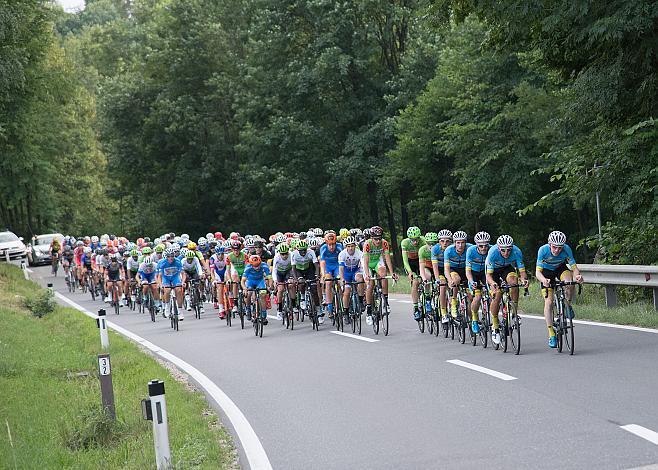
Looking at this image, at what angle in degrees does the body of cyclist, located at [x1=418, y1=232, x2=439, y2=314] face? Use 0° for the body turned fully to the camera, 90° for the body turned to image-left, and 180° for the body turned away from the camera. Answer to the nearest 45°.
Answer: approximately 315°

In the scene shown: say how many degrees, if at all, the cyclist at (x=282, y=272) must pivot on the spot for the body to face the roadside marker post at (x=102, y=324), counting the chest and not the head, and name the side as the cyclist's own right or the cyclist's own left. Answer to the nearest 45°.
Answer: approximately 45° to the cyclist's own right

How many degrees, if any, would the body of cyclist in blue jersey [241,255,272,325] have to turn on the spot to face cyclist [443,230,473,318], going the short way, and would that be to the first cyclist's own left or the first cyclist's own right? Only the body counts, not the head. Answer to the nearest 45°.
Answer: approximately 45° to the first cyclist's own left

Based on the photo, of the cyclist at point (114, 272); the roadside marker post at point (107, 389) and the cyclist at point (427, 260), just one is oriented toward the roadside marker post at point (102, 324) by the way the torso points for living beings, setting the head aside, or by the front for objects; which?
the cyclist at point (114, 272)

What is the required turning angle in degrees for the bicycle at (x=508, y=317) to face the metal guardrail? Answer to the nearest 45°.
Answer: approximately 135° to its left

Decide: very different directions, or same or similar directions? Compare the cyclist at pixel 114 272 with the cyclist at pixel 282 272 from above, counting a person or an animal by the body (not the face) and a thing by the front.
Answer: same or similar directions

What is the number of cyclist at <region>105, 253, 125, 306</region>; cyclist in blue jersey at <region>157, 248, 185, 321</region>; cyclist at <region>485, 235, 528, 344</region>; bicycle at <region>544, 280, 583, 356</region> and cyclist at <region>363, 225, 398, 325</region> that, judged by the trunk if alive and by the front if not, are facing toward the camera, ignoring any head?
5

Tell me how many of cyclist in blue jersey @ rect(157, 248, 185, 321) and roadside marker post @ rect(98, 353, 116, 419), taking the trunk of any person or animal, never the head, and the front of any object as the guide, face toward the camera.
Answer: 2

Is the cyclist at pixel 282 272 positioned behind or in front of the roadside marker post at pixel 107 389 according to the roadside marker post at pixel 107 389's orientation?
behind

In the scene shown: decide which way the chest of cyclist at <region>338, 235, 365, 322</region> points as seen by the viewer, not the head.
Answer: toward the camera

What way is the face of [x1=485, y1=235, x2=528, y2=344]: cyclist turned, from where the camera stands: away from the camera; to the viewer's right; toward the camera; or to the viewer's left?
toward the camera

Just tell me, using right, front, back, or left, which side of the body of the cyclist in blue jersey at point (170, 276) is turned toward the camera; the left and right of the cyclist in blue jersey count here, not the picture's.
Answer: front

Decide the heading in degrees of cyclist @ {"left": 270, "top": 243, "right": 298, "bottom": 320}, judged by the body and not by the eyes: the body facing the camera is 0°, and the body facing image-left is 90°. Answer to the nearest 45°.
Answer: approximately 0°

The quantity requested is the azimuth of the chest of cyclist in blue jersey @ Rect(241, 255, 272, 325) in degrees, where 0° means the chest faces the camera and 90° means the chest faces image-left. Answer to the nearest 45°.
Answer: approximately 0°

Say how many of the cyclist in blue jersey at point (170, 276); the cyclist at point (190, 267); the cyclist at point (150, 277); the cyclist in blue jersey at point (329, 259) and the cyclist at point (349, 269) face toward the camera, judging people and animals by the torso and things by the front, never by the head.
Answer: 5

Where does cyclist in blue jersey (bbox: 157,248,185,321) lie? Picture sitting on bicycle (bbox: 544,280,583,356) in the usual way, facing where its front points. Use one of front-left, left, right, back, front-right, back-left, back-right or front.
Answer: back-right
